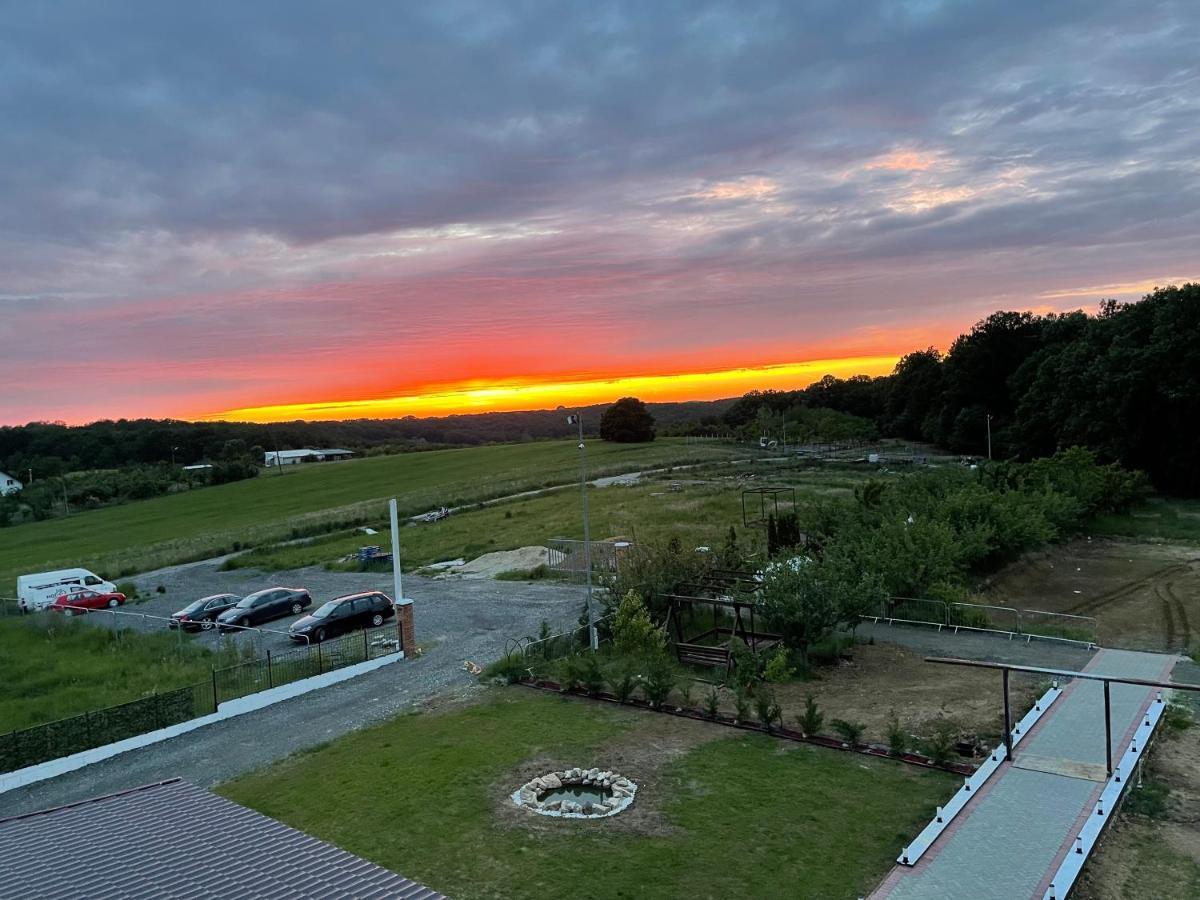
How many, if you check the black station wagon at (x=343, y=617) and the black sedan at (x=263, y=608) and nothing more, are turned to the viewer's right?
0

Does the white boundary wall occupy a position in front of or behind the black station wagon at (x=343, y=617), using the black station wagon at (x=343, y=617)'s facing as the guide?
in front

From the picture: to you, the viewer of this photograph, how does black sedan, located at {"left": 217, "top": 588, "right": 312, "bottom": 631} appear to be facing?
facing the viewer and to the left of the viewer

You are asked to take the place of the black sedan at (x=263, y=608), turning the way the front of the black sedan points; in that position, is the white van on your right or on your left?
on your right

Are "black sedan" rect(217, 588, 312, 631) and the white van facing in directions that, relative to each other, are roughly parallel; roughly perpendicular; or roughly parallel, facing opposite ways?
roughly parallel, facing opposite ways

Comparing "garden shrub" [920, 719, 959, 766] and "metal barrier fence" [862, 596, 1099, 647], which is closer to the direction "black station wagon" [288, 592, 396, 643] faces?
the garden shrub

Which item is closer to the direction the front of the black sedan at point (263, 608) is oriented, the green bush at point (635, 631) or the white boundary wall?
the white boundary wall

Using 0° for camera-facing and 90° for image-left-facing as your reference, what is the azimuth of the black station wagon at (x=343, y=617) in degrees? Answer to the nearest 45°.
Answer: approximately 45°

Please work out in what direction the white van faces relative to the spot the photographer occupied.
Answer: facing away from the viewer and to the right of the viewer

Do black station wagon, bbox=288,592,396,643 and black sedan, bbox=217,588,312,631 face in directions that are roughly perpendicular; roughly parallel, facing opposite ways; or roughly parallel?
roughly parallel
